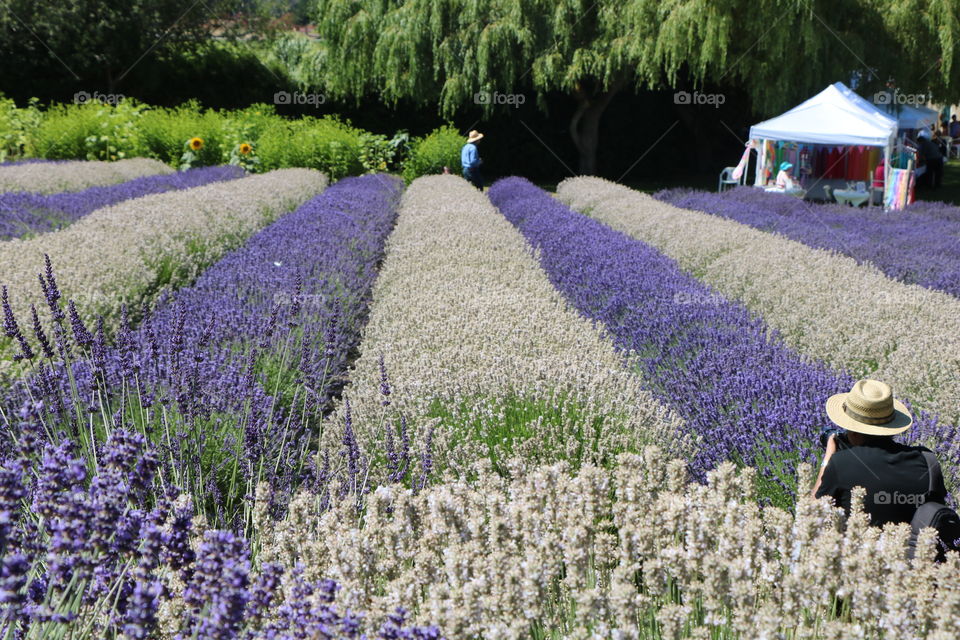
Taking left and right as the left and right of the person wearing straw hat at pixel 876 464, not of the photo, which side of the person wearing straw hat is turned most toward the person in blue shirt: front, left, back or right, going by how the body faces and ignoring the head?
front

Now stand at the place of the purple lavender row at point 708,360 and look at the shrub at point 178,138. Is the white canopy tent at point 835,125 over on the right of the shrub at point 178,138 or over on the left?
right

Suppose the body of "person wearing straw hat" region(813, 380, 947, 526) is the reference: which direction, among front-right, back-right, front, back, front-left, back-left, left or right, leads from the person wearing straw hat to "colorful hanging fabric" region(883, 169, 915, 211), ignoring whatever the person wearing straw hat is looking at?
front-right

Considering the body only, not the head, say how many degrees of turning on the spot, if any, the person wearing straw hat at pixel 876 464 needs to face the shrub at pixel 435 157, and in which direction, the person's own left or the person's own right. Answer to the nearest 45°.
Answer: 0° — they already face it

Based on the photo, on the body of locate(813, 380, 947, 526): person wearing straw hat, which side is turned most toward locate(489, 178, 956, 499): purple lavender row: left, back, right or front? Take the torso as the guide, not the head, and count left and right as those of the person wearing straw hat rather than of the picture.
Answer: front

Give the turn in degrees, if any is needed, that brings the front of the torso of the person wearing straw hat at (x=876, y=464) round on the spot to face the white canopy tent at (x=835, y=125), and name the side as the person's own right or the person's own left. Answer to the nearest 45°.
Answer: approximately 45° to the person's own right

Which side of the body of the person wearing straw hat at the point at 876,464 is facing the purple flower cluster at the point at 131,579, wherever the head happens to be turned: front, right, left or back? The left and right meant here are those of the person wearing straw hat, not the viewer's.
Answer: left

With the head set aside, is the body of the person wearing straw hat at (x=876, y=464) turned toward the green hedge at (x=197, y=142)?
yes

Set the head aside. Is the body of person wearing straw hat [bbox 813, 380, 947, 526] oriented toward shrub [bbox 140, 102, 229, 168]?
yes

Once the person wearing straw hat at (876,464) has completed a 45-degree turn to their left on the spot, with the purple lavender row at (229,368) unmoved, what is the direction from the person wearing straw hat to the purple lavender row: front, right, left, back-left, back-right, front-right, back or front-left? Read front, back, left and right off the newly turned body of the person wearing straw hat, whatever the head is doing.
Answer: front

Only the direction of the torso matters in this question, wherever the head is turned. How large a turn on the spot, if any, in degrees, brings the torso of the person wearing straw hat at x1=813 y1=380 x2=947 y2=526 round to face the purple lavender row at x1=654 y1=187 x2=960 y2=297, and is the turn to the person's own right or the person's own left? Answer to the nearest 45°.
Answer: approximately 45° to the person's own right

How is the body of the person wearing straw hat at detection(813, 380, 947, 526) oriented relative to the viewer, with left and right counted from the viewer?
facing away from the viewer and to the left of the viewer

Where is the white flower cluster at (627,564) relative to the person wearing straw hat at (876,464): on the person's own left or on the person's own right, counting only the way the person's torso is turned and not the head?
on the person's own left
